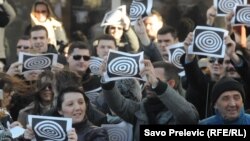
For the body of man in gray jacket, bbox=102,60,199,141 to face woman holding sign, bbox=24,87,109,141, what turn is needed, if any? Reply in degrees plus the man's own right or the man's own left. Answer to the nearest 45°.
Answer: approximately 45° to the man's own right

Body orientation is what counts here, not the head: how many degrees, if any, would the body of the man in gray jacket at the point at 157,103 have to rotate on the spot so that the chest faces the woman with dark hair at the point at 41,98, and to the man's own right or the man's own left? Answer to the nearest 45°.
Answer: approximately 45° to the man's own right

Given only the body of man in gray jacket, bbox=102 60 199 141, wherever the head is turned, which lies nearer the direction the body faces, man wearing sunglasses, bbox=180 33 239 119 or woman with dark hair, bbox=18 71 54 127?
the woman with dark hair

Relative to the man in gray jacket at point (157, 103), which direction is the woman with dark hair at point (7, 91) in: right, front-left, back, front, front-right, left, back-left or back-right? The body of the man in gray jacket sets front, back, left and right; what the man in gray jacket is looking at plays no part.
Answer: front-right

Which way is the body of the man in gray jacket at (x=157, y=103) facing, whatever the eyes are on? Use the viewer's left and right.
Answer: facing the viewer and to the left of the viewer
